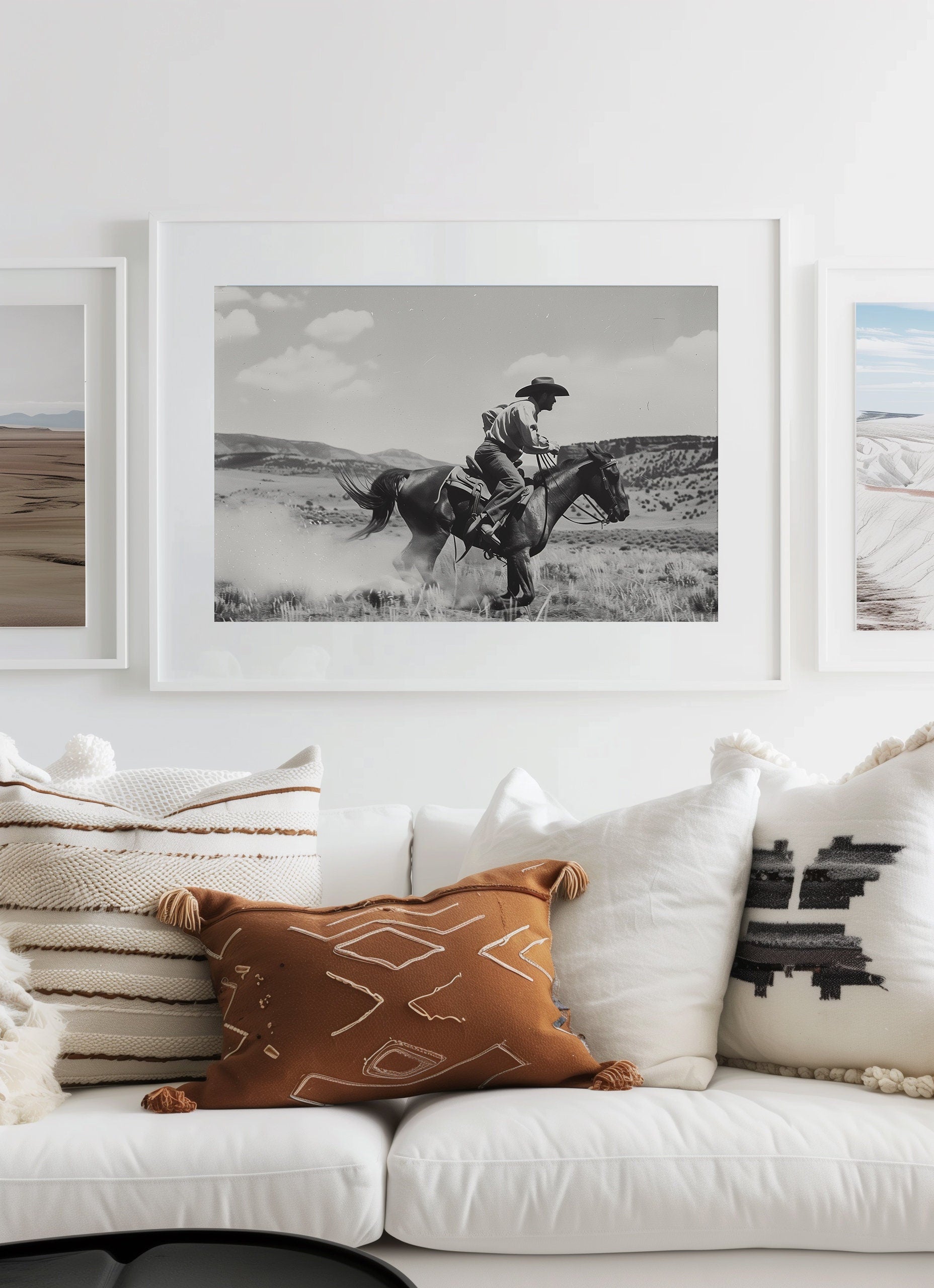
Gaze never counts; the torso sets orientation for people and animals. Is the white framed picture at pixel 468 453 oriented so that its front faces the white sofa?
yes

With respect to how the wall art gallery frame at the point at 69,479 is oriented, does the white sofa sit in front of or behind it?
in front

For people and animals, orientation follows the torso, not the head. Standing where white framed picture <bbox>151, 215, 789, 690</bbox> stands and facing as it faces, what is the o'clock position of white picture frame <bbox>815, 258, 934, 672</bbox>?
The white picture frame is roughly at 9 o'clock from the white framed picture.

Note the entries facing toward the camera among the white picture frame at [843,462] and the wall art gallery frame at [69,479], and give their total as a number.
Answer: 2

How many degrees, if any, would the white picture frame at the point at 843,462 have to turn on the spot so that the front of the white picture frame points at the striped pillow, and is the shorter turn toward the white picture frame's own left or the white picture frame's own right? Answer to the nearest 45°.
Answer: approximately 45° to the white picture frame's own right

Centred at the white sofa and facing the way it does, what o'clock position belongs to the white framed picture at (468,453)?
The white framed picture is roughly at 6 o'clock from the white sofa.

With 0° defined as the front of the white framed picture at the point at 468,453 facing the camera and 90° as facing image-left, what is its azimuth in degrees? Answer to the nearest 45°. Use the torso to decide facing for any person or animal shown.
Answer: approximately 0°

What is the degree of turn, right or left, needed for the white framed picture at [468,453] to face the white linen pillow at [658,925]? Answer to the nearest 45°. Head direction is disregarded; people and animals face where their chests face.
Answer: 0° — it already faces it

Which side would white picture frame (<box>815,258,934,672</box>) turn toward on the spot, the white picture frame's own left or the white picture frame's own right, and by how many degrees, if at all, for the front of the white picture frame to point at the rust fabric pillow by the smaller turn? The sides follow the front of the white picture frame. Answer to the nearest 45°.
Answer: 0° — it already faces it
